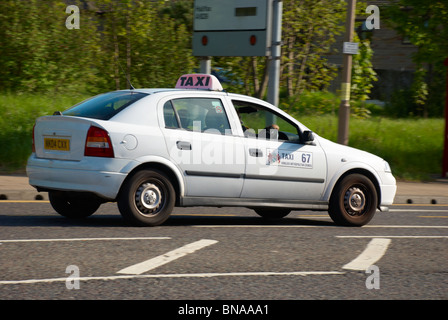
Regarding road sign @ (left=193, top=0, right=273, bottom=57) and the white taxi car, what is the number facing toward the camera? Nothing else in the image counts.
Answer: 1

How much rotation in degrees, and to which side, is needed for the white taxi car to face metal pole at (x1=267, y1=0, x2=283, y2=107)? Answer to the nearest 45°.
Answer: approximately 45° to its left

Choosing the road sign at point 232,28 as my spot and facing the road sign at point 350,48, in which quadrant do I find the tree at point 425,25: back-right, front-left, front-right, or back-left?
front-left

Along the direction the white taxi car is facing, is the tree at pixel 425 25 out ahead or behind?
ahead

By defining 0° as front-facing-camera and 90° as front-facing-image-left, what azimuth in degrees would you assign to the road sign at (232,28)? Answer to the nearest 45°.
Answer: approximately 0°

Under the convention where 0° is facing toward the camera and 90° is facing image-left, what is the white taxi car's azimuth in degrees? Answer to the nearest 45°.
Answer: approximately 225°

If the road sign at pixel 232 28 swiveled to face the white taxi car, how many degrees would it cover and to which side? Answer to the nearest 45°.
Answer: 0° — it already faces it
